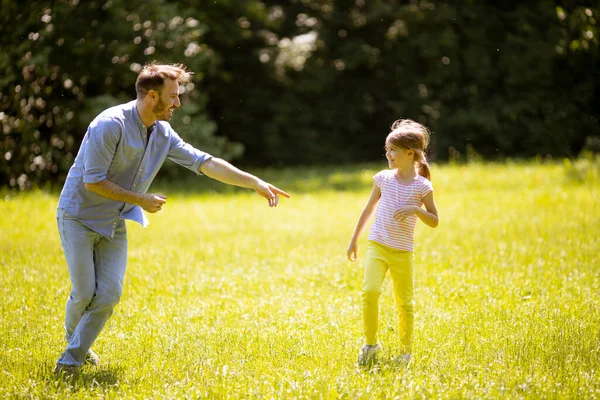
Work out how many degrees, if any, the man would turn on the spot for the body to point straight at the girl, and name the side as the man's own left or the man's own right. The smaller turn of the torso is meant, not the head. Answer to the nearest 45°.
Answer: approximately 45° to the man's own left

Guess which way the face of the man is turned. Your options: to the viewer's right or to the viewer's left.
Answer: to the viewer's right

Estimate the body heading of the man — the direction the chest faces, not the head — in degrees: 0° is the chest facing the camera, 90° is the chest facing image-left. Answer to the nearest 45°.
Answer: approximately 315°
